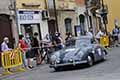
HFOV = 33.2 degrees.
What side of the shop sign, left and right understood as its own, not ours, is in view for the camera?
front

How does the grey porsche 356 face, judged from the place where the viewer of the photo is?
facing the viewer and to the left of the viewer

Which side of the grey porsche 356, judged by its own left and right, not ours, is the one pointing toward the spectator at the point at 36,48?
right

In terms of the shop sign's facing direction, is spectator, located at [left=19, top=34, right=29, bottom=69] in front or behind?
in front

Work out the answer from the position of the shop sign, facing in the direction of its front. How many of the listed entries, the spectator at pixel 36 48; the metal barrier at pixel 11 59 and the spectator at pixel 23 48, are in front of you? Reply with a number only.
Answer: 3

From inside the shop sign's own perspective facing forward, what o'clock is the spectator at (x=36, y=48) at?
The spectator is roughly at 12 o'clock from the shop sign.

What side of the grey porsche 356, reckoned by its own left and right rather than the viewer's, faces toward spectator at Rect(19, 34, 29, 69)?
right
